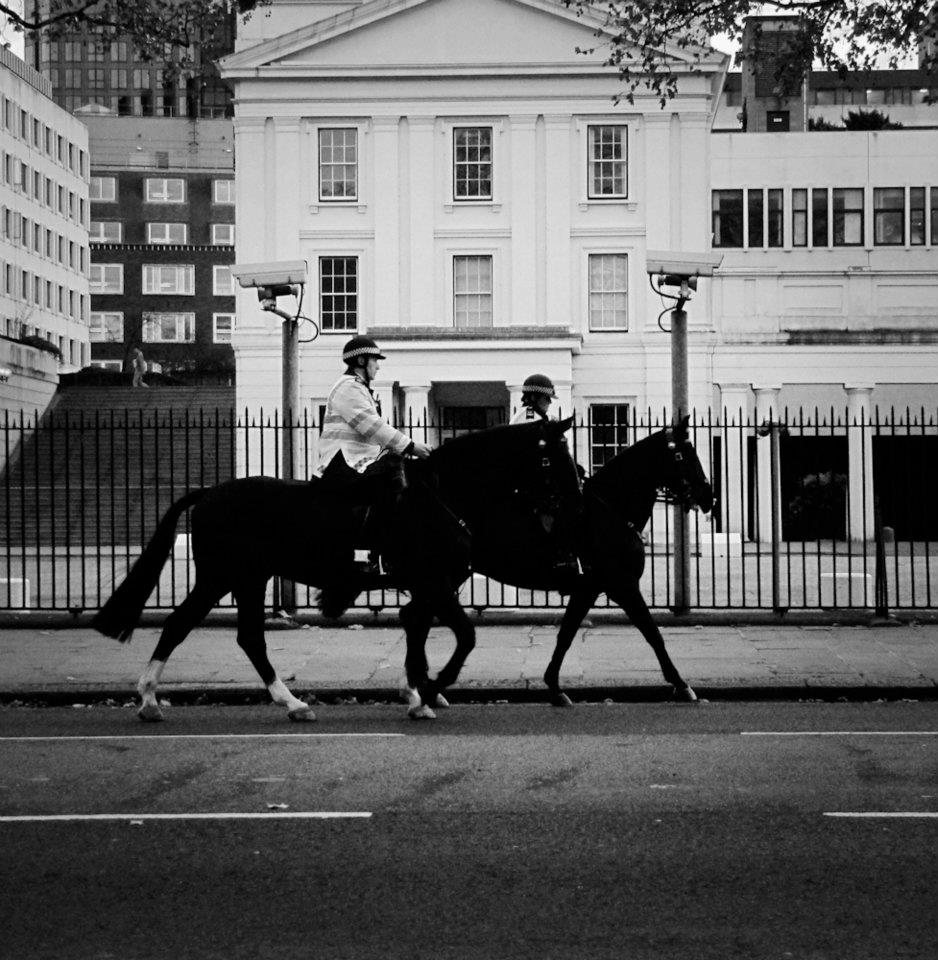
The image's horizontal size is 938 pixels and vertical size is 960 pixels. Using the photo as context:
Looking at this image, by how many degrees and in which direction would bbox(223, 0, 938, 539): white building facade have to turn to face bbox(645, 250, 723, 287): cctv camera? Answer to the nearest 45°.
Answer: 0° — it already faces it

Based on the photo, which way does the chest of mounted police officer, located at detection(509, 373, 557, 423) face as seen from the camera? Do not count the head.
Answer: to the viewer's right

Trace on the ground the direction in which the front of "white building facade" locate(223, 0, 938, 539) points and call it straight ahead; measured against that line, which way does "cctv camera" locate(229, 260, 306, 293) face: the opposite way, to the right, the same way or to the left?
to the right

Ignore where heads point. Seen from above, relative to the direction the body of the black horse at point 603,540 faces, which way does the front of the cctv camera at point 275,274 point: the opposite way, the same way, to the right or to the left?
the opposite way

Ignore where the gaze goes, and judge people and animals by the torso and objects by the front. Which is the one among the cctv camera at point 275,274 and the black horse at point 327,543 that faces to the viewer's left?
the cctv camera

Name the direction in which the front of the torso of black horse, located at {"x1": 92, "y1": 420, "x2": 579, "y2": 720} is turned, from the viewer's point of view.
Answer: to the viewer's right

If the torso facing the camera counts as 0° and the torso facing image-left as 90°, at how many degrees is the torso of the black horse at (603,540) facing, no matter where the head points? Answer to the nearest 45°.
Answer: approximately 270°

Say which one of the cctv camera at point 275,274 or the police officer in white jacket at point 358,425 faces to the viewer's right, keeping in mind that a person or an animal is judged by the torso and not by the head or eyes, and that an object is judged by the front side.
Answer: the police officer in white jacket

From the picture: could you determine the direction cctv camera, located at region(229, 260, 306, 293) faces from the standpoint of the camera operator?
facing to the left of the viewer

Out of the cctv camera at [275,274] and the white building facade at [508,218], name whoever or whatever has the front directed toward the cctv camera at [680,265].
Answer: the white building facade
